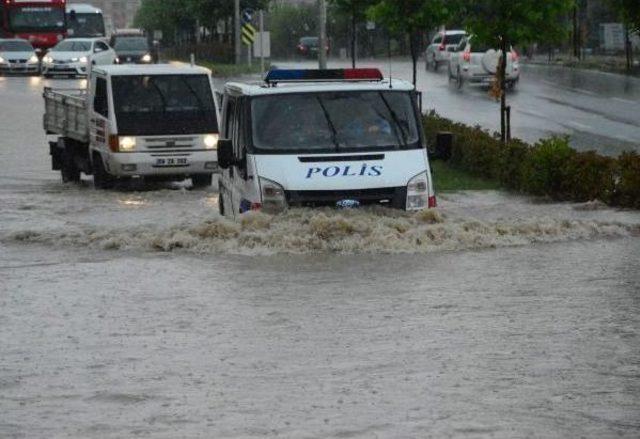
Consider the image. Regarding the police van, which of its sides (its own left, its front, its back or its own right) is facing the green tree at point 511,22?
back

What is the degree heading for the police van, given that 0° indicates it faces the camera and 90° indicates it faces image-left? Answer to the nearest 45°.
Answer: approximately 0°

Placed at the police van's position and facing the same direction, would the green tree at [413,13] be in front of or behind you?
behind

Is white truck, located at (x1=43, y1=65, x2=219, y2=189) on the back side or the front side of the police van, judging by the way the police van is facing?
on the back side

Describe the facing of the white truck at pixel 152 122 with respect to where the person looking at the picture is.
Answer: facing the viewer and to the right of the viewer

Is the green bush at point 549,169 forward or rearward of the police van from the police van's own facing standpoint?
rearward

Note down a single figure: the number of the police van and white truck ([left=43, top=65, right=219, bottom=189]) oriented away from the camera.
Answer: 0
